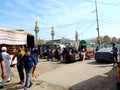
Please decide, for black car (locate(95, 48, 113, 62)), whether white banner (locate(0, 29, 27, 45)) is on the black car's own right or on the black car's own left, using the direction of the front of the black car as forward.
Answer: on the black car's own left
